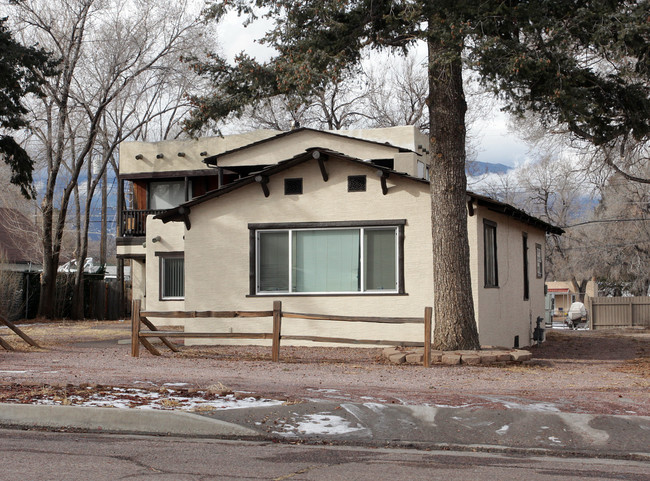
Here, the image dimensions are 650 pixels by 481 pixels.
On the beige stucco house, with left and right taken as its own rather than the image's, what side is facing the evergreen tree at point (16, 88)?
right

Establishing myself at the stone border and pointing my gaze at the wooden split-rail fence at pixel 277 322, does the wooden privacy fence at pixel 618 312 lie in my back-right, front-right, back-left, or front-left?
back-right

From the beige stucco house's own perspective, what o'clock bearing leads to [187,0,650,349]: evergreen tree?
The evergreen tree is roughly at 11 o'clock from the beige stucco house.

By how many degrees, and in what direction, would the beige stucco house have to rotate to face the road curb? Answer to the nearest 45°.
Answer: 0° — it already faces it

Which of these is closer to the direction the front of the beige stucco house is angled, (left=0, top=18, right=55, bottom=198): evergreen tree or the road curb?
the road curb

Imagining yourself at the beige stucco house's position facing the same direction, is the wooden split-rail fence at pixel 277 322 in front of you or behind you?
in front

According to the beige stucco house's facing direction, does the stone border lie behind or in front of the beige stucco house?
in front

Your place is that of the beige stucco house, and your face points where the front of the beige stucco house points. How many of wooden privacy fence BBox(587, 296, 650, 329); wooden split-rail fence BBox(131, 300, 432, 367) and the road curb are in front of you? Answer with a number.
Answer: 2

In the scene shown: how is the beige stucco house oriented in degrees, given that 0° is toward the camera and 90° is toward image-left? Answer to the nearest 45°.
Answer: approximately 0°
